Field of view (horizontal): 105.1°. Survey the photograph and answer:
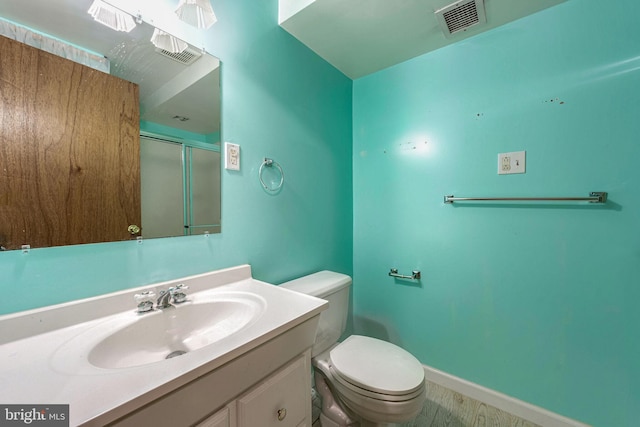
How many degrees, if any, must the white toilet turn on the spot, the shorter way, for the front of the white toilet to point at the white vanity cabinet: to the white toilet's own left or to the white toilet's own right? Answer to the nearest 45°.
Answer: approximately 90° to the white toilet's own right

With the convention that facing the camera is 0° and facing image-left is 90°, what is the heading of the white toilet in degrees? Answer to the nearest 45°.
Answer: approximately 315°

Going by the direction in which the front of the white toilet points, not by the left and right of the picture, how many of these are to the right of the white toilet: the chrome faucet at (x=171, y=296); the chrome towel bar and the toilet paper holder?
1

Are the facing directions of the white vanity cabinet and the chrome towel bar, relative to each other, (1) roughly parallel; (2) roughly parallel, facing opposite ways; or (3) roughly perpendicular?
roughly perpendicular

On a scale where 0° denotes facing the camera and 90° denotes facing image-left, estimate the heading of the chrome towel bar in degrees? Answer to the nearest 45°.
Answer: approximately 0°

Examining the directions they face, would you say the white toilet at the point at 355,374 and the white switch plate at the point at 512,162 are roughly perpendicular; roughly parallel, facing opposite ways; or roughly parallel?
roughly perpendicular

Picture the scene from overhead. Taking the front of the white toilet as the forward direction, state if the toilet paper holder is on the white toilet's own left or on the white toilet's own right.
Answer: on the white toilet's own left

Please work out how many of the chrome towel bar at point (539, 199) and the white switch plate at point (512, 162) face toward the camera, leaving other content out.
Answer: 2

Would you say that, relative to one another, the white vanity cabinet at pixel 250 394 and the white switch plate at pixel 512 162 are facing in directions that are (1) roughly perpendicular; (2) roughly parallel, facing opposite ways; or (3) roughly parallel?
roughly perpendicular

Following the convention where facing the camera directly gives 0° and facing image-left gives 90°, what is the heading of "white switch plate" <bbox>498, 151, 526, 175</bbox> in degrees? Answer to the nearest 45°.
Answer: approximately 0°
